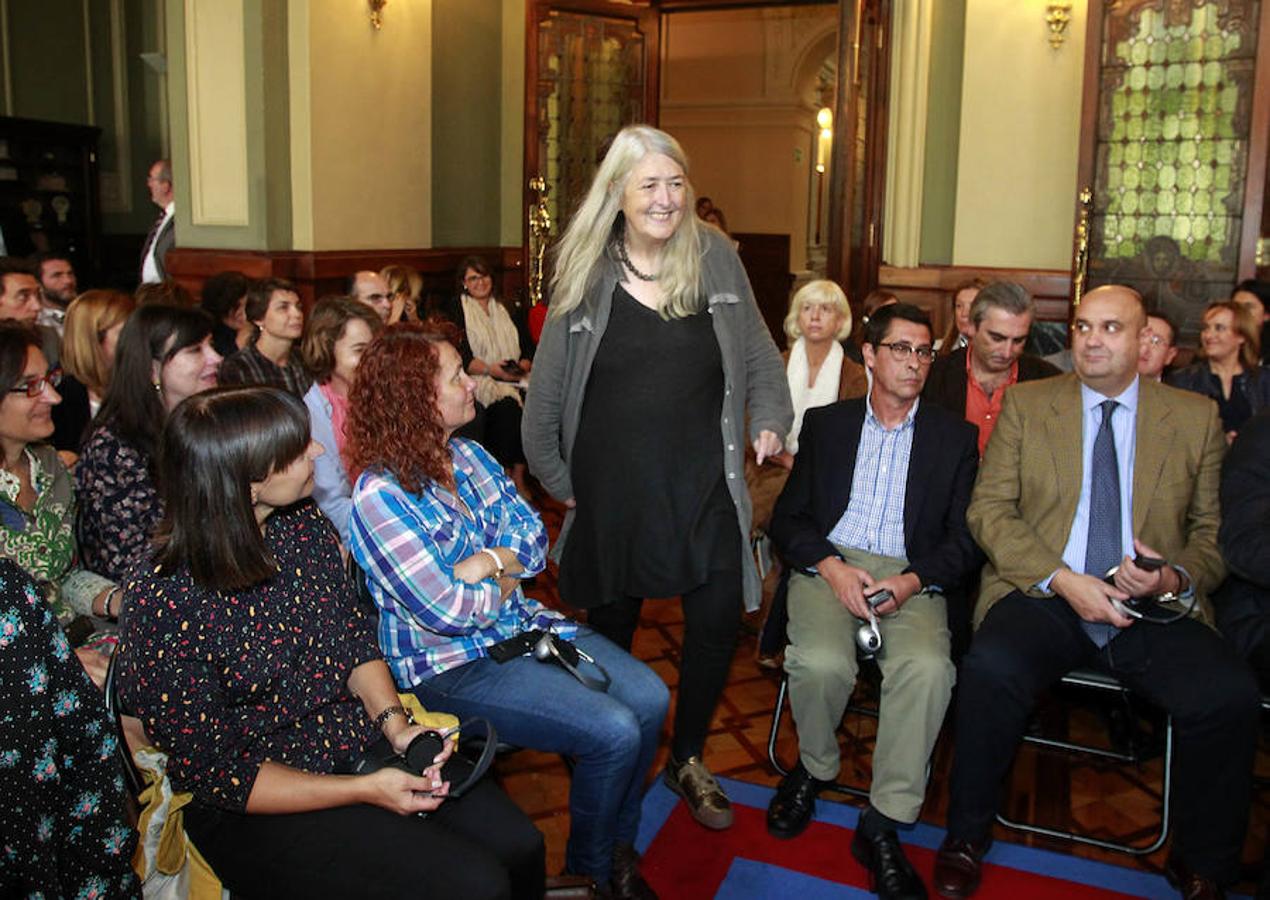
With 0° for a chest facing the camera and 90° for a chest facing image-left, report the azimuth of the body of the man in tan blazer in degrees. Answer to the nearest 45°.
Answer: approximately 0°

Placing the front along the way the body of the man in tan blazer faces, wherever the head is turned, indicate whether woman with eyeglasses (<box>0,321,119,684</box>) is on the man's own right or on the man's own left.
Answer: on the man's own right

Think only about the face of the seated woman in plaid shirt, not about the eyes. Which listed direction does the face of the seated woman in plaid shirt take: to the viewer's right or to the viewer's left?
to the viewer's right

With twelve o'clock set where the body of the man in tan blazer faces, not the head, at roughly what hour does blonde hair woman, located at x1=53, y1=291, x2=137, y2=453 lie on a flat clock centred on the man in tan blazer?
The blonde hair woman is roughly at 3 o'clock from the man in tan blazer.

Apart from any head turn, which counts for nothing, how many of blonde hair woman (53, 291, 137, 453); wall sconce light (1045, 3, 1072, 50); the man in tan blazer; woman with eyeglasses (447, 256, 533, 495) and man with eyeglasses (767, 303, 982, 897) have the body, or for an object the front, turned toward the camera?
4

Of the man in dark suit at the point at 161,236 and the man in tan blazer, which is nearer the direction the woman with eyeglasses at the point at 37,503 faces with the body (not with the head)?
the man in tan blazer

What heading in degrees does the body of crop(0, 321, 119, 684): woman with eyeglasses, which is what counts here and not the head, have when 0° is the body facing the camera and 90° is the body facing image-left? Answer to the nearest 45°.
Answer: approximately 315°

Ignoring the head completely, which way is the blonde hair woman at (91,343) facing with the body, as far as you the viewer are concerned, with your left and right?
facing to the right of the viewer

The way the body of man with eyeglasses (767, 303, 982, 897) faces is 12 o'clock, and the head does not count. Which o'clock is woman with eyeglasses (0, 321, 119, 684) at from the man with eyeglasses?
The woman with eyeglasses is roughly at 2 o'clock from the man with eyeglasses.

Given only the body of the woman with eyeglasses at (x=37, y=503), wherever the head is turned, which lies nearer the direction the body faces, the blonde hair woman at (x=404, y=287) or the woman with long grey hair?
the woman with long grey hair

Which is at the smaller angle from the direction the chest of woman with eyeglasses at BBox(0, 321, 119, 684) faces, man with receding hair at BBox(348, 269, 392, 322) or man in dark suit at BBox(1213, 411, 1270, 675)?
the man in dark suit

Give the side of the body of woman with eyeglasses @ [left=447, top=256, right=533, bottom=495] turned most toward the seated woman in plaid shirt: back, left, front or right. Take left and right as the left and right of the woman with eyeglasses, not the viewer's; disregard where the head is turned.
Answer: front
